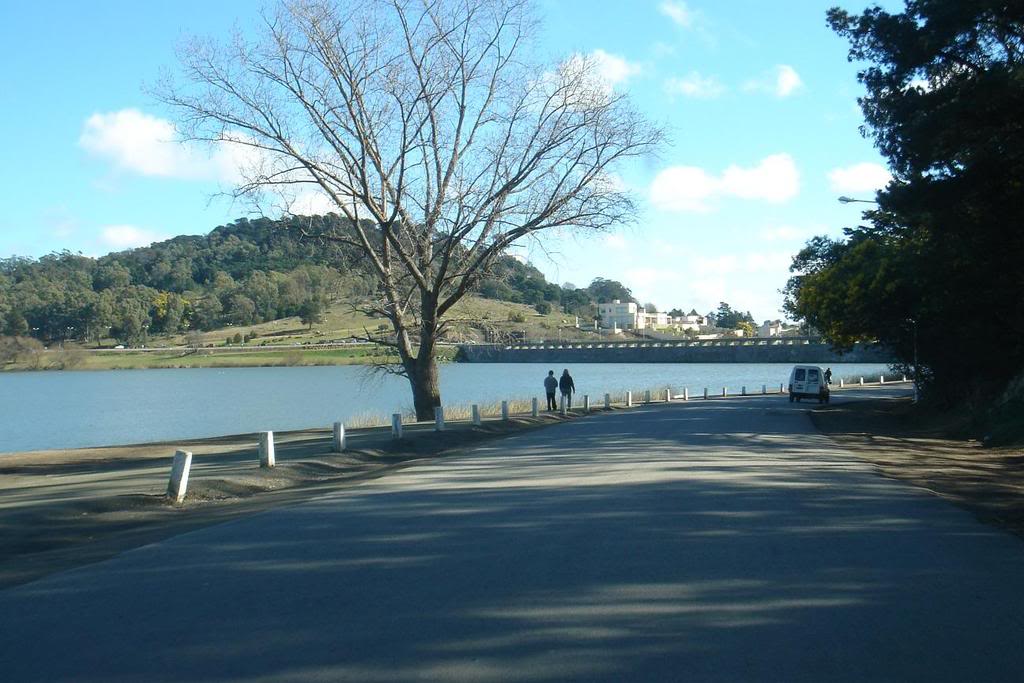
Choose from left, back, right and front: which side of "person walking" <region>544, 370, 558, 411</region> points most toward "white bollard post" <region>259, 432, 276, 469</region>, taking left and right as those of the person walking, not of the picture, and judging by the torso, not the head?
back

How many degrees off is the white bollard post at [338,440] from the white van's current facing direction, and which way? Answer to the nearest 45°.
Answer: approximately 180°

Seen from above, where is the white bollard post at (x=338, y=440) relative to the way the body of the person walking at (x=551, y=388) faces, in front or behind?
behind

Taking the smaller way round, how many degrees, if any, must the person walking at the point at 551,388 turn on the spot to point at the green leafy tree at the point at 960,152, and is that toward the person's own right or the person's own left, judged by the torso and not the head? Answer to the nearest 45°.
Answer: approximately 135° to the person's own right

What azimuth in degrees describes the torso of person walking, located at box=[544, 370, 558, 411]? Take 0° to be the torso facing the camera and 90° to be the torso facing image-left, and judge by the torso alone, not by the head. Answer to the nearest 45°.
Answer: approximately 180°

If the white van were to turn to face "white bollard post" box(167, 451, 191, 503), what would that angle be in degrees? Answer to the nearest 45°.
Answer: approximately 180°

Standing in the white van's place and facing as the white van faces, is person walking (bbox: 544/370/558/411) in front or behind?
behind

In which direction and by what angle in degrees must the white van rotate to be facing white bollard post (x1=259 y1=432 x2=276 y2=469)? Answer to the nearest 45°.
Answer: approximately 180°

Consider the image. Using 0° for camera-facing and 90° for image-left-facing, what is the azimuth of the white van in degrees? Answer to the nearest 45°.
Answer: approximately 180°
